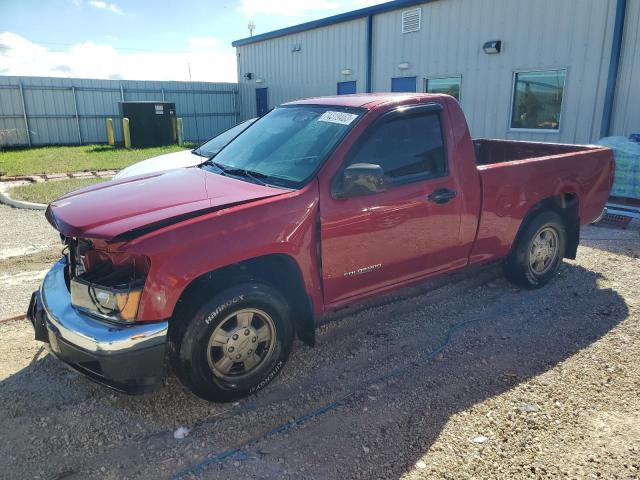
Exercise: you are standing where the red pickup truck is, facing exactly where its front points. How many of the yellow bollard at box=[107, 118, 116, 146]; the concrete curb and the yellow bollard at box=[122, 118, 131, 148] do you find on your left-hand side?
0

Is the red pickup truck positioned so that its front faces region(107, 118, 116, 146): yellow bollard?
no

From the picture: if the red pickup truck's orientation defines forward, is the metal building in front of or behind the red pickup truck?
behind

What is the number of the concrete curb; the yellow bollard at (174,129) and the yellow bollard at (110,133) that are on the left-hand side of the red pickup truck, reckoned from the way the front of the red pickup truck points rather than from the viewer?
0

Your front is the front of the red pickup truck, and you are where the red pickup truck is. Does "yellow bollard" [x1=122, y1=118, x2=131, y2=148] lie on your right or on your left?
on your right

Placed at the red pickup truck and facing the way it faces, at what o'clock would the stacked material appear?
The stacked material is roughly at 6 o'clock from the red pickup truck.

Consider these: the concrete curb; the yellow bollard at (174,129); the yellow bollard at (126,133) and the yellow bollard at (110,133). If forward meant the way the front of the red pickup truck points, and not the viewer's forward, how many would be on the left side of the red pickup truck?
0

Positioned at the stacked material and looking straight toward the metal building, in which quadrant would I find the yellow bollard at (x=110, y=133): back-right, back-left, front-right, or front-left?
front-left

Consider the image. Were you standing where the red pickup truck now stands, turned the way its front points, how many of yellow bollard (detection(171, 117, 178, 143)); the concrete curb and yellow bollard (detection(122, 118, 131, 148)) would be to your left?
0

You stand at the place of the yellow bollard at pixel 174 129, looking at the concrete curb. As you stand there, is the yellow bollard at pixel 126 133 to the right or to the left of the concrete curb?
right

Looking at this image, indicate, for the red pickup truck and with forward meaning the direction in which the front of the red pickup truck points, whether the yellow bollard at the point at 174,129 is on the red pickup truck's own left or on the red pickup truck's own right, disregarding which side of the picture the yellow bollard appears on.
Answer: on the red pickup truck's own right

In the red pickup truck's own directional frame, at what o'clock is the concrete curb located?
The concrete curb is roughly at 3 o'clock from the red pickup truck.

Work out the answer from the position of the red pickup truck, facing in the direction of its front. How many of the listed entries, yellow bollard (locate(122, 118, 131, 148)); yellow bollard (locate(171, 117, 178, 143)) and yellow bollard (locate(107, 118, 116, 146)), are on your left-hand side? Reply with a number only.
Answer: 0
